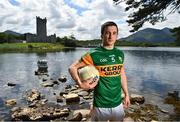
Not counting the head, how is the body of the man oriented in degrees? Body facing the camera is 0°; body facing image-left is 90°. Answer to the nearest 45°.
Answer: approximately 315°

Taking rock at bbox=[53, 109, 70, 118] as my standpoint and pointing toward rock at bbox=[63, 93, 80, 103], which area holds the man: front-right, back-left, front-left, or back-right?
back-right

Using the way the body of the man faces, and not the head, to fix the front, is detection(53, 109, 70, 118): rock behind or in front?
behind

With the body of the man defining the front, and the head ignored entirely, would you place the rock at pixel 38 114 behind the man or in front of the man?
behind

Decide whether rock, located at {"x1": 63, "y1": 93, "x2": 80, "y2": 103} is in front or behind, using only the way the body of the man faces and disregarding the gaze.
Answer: behind
